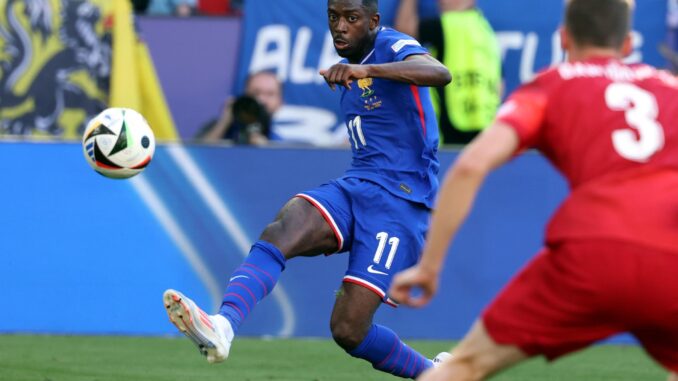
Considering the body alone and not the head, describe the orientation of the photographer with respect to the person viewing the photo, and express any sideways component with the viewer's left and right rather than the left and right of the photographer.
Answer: facing the viewer

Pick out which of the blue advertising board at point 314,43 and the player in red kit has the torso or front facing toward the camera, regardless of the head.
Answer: the blue advertising board

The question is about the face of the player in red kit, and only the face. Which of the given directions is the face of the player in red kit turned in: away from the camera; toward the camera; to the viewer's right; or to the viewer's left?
away from the camera

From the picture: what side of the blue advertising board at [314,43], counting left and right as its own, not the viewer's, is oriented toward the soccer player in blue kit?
front

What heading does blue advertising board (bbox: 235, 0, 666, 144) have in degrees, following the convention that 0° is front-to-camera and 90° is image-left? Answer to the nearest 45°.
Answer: approximately 0°

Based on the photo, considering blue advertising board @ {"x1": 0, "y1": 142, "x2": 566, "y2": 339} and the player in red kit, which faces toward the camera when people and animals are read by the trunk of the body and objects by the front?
the blue advertising board

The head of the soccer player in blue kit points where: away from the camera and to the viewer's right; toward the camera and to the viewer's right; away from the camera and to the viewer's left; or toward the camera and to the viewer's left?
toward the camera and to the viewer's left

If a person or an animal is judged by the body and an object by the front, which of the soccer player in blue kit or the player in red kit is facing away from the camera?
the player in red kit

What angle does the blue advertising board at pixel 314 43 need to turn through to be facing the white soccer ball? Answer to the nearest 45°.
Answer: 0° — it already faces it

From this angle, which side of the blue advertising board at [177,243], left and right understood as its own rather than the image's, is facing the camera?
front

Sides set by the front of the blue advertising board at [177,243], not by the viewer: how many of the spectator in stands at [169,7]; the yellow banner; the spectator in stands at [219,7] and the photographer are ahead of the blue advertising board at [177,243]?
0

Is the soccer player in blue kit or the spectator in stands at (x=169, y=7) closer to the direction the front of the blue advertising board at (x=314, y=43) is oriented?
the soccer player in blue kit

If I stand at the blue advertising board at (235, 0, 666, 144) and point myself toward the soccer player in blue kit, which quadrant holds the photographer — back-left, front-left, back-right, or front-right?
front-right

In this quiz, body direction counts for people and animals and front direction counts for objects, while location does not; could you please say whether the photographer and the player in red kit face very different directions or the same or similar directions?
very different directions

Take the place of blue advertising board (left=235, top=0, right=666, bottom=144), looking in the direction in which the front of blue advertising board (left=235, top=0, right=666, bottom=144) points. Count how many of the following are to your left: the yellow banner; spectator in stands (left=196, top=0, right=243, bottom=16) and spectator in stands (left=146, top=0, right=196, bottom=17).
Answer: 0

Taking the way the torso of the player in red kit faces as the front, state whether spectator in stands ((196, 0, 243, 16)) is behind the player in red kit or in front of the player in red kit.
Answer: in front

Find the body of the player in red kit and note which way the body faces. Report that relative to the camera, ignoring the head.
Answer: away from the camera

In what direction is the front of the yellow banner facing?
toward the camera
